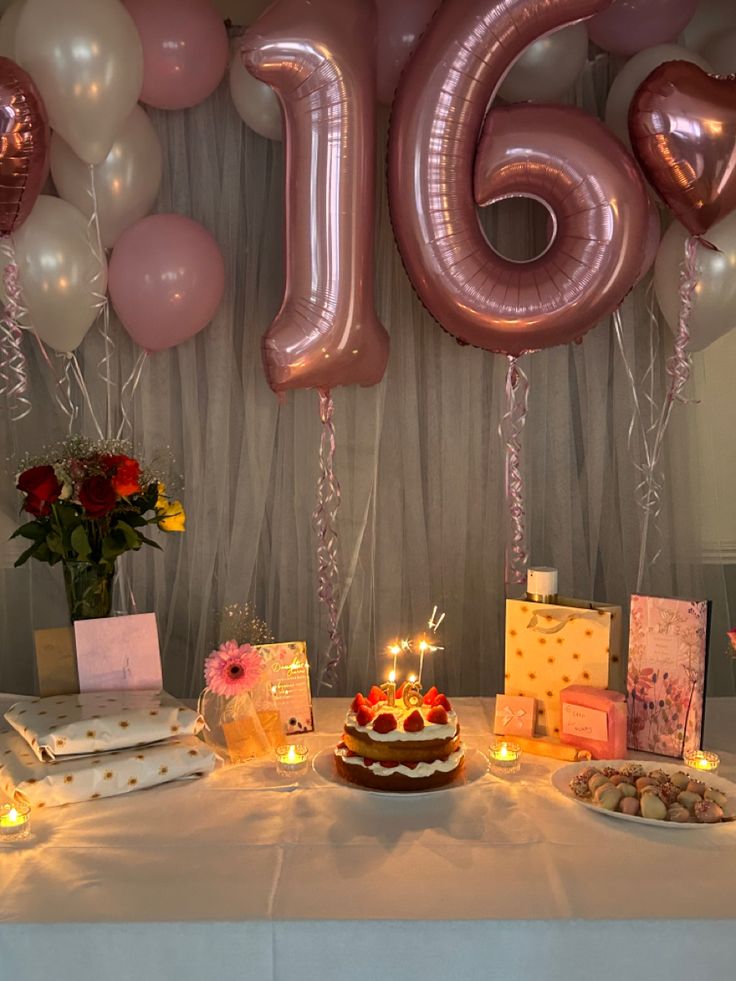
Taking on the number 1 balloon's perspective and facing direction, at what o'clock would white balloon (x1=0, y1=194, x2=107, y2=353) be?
The white balloon is roughly at 3 o'clock from the number 1 balloon.

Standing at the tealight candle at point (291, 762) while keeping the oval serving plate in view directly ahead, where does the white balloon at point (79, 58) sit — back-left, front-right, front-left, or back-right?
back-left

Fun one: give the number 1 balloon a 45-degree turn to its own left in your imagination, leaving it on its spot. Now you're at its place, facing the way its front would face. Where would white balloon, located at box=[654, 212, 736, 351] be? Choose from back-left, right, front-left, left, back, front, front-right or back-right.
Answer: front-left

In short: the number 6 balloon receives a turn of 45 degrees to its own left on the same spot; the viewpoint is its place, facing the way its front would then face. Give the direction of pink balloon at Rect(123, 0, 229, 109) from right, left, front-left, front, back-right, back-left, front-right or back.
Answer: back-right

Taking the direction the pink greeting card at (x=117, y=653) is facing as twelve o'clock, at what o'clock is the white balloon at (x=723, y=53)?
The white balloon is roughly at 9 o'clock from the pink greeting card.

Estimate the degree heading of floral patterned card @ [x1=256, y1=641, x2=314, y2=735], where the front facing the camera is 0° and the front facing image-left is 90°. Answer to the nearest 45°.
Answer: approximately 0°

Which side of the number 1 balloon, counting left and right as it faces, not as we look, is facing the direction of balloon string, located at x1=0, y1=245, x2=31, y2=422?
right

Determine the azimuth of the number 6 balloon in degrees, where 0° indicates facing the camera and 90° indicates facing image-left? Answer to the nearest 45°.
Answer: approximately 0°
